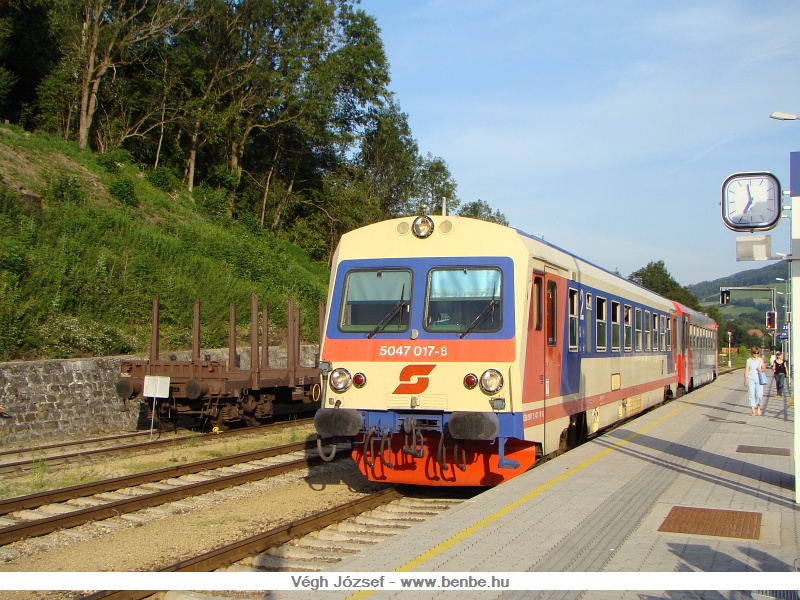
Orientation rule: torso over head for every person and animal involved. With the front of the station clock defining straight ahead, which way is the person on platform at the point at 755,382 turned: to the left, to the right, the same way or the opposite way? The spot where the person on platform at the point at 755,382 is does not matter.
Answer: the same way

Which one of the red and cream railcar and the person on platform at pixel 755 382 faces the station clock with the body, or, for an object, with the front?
the person on platform

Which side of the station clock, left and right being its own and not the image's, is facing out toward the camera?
front

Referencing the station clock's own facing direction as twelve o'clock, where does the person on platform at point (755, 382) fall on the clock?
The person on platform is roughly at 6 o'clock from the station clock.

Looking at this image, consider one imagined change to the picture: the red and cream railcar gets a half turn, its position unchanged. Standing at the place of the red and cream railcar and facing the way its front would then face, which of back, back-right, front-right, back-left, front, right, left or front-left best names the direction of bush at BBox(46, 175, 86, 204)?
left

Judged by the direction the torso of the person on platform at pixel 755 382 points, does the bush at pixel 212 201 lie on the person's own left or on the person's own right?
on the person's own right

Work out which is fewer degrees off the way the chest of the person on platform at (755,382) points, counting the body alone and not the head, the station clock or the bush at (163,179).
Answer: the station clock

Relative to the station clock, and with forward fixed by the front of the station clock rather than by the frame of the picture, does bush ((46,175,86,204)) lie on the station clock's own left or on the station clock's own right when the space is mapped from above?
on the station clock's own right

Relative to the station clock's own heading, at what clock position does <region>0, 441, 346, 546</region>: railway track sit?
The railway track is roughly at 3 o'clock from the station clock.

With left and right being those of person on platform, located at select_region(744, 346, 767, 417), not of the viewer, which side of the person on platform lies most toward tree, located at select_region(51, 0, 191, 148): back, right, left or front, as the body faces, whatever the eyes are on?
right

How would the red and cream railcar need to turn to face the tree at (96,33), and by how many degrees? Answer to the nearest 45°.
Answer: approximately 90° to its right

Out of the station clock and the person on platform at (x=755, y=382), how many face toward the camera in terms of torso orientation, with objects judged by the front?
2

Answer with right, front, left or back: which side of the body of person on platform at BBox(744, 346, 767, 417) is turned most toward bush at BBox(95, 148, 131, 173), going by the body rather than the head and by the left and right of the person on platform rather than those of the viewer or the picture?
right

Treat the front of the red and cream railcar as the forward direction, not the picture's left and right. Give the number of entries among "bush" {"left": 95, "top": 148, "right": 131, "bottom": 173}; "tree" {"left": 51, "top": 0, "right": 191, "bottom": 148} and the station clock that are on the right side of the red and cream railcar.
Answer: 2
